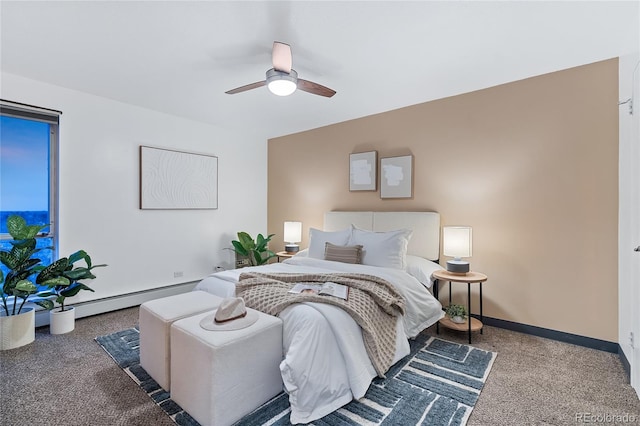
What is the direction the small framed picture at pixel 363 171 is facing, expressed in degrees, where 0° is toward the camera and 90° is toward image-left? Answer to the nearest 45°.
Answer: approximately 45°

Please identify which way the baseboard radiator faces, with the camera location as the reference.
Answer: facing the viewer and to the right of the viewer

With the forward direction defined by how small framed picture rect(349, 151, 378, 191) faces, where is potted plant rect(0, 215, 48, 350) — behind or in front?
in front

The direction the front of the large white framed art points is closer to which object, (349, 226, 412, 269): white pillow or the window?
the white pillow

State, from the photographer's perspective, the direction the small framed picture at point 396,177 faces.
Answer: facing the viewer and to the left of the viewer

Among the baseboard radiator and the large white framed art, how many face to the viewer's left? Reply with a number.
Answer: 0

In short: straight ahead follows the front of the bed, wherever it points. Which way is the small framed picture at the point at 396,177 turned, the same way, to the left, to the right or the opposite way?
the same way

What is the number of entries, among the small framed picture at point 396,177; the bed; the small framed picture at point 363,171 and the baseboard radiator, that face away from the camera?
0

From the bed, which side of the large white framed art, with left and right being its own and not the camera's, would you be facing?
front

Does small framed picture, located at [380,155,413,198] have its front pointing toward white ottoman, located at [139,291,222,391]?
yes

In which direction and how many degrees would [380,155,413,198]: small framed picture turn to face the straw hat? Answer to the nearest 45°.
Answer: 0° — it already faces it
